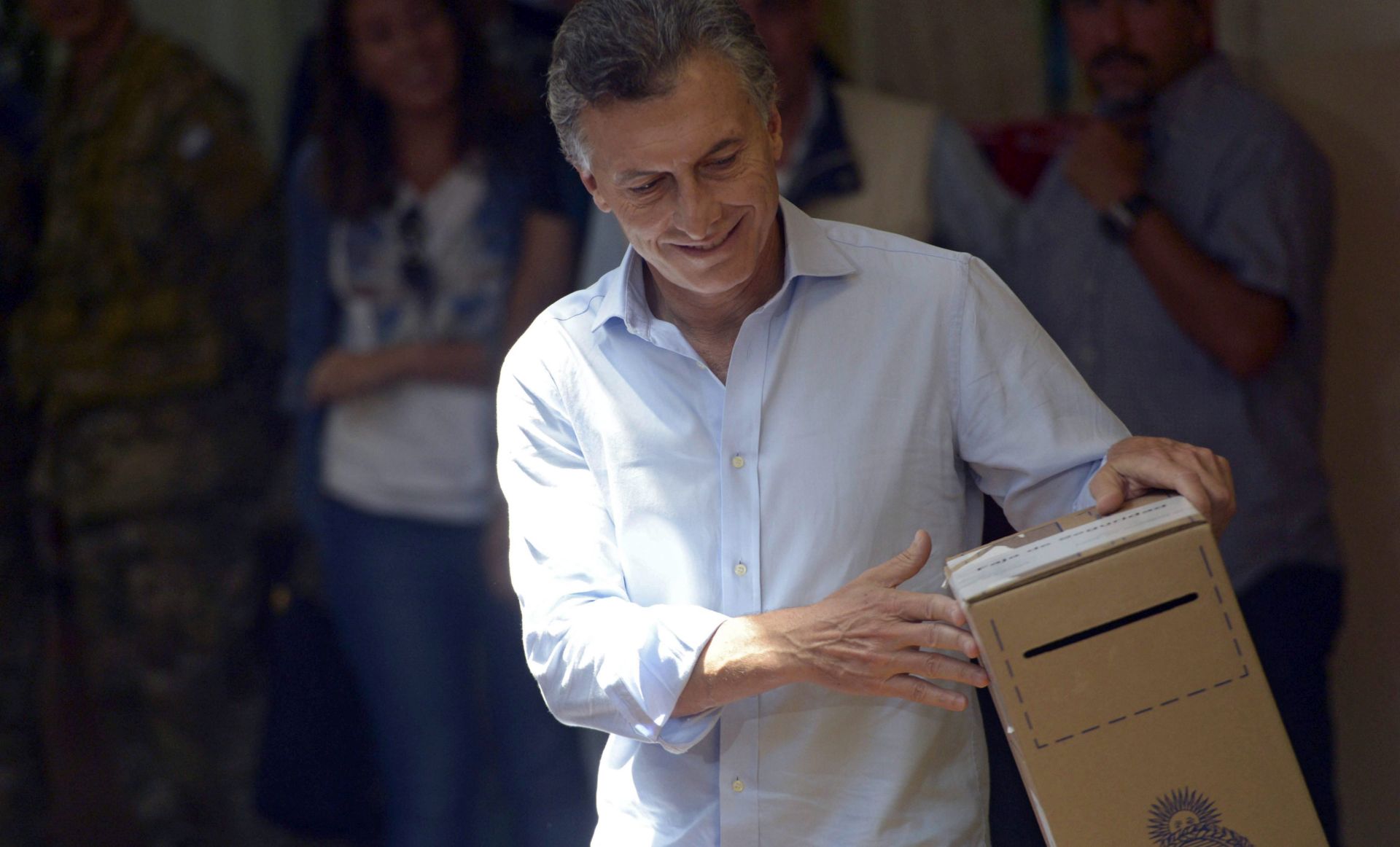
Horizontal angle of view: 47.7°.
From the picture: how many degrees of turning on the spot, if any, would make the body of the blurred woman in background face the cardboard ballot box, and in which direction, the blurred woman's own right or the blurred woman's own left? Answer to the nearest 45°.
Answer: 0° — they already face it

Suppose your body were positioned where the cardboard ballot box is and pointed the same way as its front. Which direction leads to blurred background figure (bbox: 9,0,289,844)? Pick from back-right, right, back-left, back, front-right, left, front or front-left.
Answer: back-right

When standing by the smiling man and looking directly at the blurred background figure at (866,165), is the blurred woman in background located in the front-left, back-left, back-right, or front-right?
front-left

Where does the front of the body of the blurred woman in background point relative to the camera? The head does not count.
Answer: toward the camera

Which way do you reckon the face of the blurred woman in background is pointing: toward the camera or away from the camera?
toward the camera

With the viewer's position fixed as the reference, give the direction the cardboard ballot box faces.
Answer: facing the viewer

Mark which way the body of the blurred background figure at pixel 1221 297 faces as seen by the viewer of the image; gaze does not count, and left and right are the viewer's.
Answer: facing the viewer and to the left of the viewer

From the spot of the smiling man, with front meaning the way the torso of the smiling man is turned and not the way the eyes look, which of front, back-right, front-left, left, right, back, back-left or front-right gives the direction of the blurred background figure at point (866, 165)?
back

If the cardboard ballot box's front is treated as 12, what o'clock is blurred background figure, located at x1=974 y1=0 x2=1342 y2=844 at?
The blurred background figure is roughly at 6 o'clock from the cardboard ballot box.

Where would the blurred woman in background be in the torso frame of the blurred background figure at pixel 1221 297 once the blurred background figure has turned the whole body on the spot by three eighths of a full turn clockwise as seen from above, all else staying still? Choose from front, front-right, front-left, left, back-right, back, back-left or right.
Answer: left

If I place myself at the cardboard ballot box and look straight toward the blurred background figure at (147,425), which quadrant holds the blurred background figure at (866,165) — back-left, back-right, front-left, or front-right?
front-right

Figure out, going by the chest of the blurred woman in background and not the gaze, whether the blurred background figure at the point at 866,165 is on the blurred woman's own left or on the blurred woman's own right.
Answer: on the blurred woman's own left

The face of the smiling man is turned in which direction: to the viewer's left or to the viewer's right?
to the viewer's right

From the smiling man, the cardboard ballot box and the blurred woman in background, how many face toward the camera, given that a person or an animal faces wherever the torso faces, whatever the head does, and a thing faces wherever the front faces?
3

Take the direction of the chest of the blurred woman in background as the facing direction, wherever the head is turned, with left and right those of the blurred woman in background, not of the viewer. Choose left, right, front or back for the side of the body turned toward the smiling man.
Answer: front

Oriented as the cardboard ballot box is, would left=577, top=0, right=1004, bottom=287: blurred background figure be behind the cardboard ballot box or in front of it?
behind
